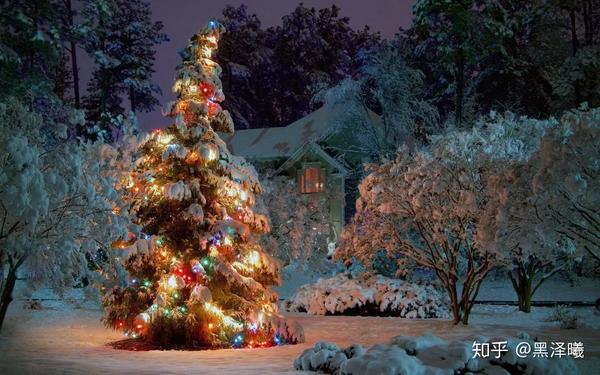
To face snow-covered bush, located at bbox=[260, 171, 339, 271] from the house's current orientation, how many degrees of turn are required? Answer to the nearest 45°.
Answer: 0° — it already faces it

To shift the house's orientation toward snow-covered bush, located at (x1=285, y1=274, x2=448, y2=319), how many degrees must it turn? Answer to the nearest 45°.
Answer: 0° — it already faces it

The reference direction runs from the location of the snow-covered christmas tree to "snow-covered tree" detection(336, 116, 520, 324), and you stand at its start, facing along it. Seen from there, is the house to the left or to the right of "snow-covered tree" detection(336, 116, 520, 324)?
left

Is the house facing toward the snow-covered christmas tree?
yes

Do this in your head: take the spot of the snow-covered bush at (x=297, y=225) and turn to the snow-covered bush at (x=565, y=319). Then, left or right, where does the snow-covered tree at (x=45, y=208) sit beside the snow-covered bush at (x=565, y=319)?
right

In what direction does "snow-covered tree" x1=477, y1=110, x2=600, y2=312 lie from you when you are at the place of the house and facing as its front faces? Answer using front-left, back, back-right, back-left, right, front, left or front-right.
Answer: front

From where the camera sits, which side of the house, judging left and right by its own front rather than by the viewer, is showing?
front

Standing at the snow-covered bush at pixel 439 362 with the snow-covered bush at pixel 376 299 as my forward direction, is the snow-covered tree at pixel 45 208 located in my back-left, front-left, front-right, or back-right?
front-left

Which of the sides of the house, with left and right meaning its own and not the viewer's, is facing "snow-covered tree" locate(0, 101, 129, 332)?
front

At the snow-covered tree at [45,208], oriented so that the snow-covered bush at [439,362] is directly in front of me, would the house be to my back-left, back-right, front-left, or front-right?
back-left

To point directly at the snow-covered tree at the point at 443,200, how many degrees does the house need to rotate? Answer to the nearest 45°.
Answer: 0° — it already faces it

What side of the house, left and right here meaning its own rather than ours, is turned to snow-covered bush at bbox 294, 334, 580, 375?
front
